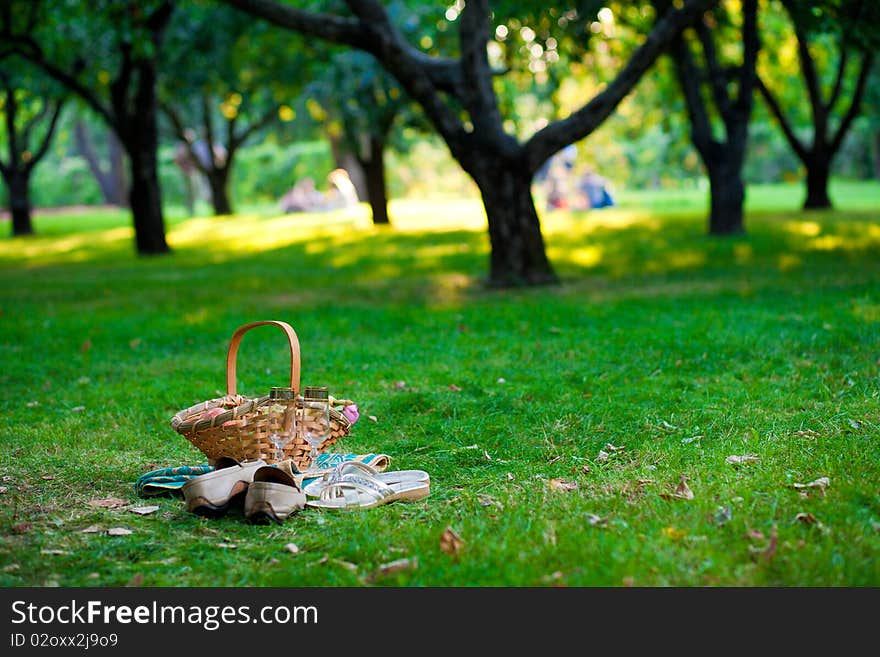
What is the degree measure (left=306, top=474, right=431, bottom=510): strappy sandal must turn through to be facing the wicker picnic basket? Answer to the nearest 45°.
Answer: approximately 45° to its right

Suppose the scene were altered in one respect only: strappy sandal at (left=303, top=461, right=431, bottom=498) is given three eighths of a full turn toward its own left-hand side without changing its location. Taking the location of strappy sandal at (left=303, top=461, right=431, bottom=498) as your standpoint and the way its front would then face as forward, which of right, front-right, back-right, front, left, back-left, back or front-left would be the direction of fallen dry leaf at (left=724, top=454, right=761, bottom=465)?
front-left

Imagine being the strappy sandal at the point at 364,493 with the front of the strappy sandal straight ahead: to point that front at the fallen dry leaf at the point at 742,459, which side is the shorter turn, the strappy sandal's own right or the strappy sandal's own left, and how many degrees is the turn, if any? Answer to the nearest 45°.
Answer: approximately 180°

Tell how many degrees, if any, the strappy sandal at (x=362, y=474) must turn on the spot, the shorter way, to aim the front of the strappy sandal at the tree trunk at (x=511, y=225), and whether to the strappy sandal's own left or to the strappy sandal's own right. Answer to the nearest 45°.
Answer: approximately 90° to the strappy sandal's own right

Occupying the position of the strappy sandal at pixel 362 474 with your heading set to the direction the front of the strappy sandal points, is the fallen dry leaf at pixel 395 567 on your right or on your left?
on your left

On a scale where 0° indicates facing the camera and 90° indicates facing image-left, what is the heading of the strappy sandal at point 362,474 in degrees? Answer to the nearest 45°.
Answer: approximately 90°

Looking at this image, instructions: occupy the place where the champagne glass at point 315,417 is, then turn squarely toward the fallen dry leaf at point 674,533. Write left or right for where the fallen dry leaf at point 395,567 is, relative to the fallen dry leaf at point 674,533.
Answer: right

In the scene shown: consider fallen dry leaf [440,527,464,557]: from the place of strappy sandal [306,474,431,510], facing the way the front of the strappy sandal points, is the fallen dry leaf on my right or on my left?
on my left

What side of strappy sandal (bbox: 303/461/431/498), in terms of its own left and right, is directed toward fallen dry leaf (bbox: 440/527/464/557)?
left

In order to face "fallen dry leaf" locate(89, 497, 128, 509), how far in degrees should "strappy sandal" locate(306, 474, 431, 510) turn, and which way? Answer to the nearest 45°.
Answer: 0° — it already faces it

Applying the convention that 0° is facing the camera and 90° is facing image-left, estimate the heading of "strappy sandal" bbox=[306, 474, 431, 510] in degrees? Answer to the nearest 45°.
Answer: approximately 90°

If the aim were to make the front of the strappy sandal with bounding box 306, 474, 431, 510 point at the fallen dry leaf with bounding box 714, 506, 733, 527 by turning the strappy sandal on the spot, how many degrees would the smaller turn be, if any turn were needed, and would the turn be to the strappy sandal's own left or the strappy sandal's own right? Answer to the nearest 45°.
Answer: approximately 135° to the strappy sandal's own left

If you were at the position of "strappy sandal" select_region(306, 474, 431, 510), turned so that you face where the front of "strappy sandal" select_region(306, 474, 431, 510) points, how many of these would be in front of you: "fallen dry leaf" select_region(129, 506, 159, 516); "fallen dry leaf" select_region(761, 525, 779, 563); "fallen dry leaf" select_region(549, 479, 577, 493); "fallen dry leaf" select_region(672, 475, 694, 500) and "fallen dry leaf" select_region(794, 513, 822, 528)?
1
